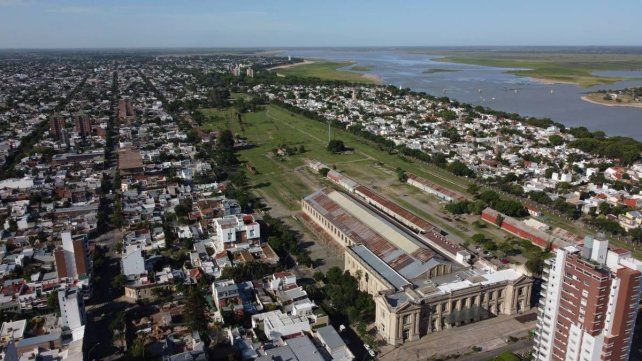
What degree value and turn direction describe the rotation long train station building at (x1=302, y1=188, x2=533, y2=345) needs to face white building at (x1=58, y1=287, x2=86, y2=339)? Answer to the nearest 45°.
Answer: approximately 135° to its right

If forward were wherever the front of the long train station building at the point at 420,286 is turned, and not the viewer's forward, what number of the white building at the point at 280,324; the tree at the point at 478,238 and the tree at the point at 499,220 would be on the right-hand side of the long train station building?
1

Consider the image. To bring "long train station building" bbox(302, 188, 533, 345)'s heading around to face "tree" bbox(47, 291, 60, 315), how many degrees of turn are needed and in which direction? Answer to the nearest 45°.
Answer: approximately 135° to its right

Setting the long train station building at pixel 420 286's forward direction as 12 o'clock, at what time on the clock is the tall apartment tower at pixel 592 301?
The tall apartment tower is roughly at 12 o'clock from the long train station building.

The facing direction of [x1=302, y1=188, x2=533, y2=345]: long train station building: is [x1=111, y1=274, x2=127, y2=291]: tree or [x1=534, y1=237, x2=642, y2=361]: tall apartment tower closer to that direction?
the tall apartment tower

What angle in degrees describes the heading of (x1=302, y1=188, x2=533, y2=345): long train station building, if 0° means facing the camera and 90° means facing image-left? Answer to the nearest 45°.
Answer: approximately 315°

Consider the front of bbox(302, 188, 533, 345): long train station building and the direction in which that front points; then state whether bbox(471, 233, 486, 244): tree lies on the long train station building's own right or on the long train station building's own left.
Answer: on the long train station building's own left

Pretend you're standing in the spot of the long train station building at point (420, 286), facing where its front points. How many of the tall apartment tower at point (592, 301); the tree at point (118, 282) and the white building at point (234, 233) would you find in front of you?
1

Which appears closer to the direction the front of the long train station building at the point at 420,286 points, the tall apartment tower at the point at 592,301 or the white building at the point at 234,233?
the tall apartment tower

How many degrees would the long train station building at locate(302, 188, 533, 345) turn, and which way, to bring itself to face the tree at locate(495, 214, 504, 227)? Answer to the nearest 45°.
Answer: approximately 135° to its left

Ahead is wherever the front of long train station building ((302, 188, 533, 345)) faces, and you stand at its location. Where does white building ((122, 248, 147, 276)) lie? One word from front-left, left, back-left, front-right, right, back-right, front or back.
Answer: back-right
